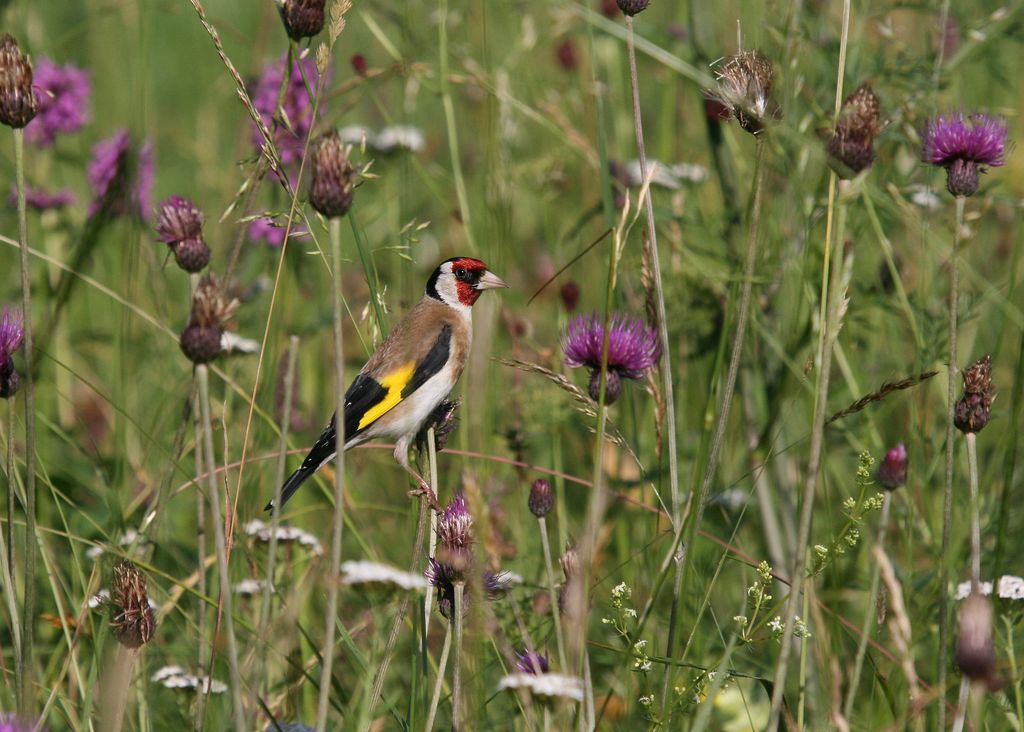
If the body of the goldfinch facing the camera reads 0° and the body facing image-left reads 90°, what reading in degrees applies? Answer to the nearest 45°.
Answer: approximately 270°

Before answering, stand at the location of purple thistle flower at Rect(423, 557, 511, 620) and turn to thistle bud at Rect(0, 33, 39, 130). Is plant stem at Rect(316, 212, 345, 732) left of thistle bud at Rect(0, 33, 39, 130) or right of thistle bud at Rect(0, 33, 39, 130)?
left

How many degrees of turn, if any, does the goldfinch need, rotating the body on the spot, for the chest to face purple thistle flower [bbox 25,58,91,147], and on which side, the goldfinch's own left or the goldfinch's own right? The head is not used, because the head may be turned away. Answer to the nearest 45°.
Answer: approximately 135° to the goldfinch's own left
